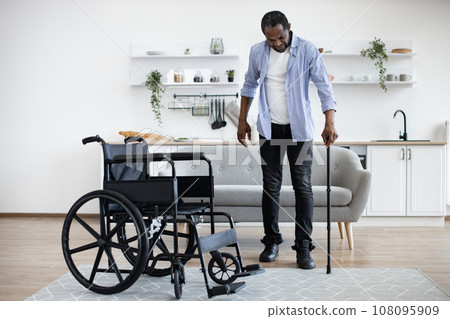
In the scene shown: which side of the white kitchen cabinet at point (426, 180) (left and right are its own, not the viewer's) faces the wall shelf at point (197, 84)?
right

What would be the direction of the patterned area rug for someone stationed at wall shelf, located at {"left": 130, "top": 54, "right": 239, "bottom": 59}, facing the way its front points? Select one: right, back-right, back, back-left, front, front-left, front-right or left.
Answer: front

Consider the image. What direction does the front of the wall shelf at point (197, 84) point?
toward the camera

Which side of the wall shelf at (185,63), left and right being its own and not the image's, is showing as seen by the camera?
front

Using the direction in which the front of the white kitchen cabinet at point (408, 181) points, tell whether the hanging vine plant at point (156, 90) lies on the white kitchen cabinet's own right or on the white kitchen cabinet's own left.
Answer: on the white kitchen cabinet's own right

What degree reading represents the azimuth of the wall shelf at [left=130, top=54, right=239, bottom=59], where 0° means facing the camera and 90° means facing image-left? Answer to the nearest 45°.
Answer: approximately 0°

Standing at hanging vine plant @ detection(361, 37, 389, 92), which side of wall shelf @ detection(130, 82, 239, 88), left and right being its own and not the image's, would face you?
left

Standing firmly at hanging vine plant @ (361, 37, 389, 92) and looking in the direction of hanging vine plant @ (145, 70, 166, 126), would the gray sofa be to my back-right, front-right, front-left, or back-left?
front-left

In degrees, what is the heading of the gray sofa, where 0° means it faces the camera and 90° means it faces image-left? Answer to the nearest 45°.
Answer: approximately 0°

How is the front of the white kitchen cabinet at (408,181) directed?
toward the camera

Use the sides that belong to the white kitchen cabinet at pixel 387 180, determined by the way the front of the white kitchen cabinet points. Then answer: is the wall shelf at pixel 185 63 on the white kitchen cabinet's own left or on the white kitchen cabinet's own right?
on the white kitchen cabinet's own right

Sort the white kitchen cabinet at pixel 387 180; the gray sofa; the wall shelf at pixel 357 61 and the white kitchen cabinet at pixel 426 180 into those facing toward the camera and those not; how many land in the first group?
4

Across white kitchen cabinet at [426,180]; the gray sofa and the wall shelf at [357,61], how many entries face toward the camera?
3

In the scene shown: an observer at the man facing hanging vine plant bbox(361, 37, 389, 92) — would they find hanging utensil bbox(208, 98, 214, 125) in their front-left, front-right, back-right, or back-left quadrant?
front-left

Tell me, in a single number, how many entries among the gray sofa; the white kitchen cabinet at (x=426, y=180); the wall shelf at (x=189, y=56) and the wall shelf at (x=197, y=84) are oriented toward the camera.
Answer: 4

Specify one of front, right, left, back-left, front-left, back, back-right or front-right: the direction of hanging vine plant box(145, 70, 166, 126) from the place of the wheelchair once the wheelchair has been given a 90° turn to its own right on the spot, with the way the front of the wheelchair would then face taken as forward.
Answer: back-right

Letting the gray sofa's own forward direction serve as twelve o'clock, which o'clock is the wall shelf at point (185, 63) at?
The wall shelf is roughly at 5 o'clock from the gray sofa.

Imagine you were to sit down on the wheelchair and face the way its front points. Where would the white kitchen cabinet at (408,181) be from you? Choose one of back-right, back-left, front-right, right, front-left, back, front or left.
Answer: left
